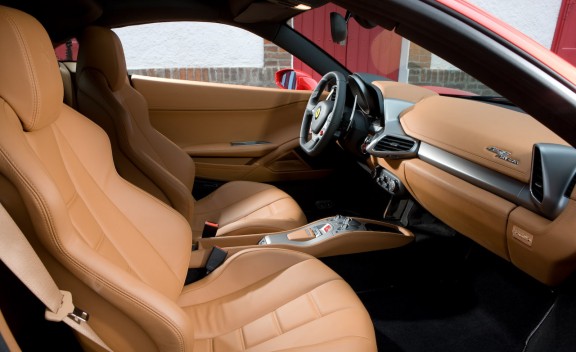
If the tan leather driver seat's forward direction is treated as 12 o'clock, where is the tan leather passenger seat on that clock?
The tan leather passenger seat is roughly at 3 o'clock from the tan leather driver seat.

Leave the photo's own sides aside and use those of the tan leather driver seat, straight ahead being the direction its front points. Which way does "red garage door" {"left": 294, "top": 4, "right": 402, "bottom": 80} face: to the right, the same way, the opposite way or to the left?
to the right

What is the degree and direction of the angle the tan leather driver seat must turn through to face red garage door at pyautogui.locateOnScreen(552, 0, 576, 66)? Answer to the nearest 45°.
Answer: approximately 45° to its left

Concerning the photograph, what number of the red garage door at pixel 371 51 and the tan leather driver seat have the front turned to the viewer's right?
1

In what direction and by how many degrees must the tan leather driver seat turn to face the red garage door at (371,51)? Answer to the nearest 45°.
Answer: approximately 45° to its left

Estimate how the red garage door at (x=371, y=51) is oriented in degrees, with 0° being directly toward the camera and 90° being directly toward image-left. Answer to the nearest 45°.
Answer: approximately 0°

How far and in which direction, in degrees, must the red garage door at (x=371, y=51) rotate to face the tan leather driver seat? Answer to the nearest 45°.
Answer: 0° — it already faces it

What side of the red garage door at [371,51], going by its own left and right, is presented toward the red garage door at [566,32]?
left

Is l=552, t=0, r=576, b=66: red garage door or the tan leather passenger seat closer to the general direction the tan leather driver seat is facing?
the red garage door

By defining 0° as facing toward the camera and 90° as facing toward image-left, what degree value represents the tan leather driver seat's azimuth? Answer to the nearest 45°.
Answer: approximately 270°

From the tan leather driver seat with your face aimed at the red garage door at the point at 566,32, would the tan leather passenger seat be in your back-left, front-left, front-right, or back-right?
back-right

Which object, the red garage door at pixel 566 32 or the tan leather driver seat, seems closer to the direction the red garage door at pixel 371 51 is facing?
the tan leather driver seat

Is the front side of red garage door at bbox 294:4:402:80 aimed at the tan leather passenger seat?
yes
